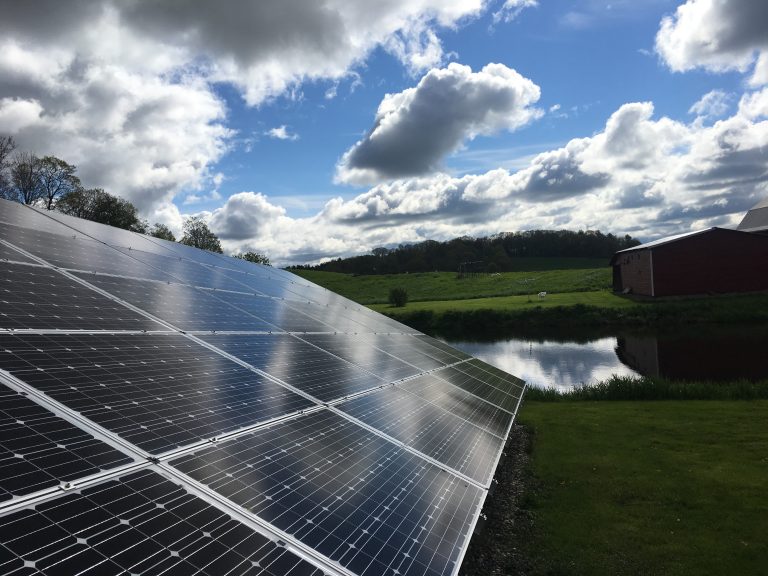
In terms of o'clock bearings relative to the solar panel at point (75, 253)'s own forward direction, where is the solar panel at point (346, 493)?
the solar panel at point (346, 493) is roughly at 1 o'clock from the solar panel at point (75, 253).

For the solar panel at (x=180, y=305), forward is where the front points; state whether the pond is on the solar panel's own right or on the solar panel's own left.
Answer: on the solar panel's own left

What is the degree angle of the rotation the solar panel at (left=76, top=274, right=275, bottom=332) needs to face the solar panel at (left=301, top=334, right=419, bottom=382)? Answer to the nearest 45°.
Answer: approximately 45° to its left

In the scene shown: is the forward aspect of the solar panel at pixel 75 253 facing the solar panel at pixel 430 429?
yes

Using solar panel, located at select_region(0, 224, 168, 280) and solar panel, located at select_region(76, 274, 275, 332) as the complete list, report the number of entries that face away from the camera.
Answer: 0

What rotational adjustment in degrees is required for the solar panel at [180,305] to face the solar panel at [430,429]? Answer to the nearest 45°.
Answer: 0° — it already faces it

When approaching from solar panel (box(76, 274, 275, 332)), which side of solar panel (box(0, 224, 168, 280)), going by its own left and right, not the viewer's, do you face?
front
